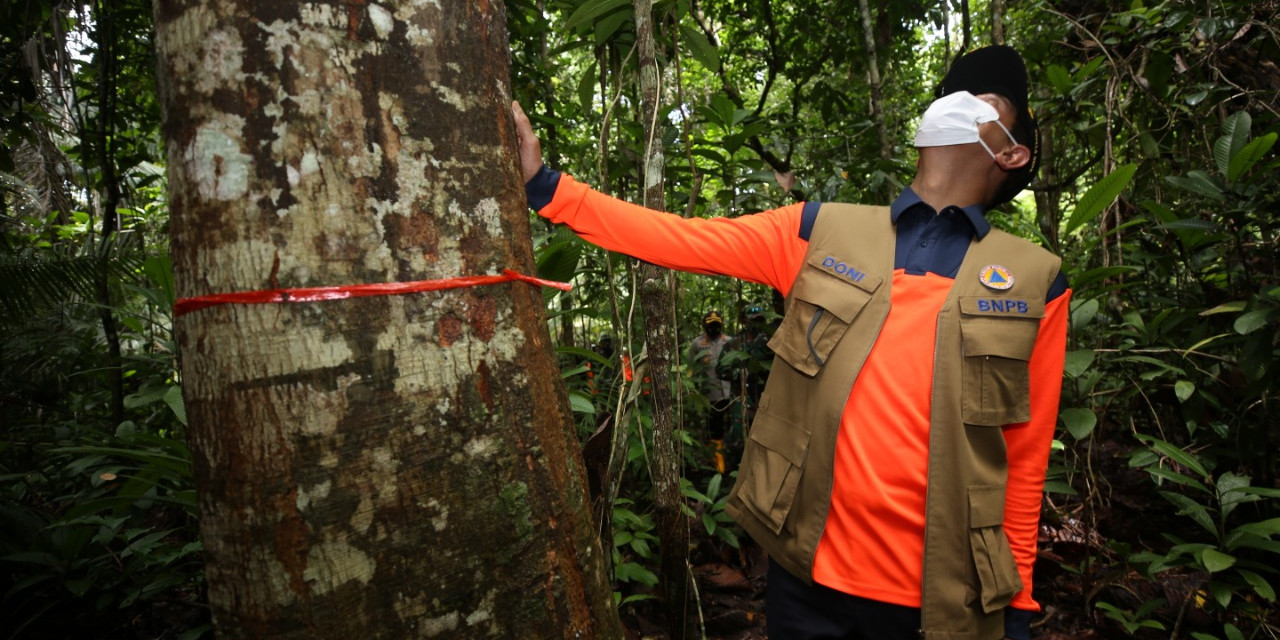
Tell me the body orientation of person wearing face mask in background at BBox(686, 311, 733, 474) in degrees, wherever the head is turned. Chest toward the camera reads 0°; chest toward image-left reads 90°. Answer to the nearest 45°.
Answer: approximately 0°

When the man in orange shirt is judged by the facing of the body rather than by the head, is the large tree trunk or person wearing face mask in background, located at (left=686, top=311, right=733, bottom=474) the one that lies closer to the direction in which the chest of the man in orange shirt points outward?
the large tree trunk

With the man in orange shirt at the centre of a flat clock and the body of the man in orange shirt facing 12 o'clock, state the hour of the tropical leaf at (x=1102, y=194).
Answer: The tropical leaf is roughly at 7 o'clock from the man in orange shirt.

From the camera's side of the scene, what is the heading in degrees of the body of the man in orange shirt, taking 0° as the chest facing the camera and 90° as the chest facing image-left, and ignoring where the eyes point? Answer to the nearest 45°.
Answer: approximately 0°
